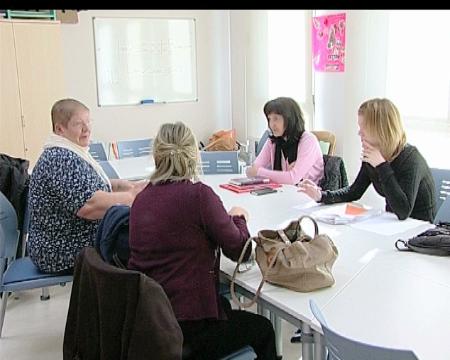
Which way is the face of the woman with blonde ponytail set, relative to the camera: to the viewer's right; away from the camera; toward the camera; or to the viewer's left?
away from the camera

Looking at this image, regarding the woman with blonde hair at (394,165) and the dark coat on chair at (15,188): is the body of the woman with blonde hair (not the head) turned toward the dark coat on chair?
yes

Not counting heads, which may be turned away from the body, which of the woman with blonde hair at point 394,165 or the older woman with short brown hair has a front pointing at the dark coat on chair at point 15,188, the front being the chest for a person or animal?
the woman with blonde hair

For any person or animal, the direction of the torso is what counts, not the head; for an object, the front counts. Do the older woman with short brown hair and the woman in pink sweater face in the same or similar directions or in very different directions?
very different directions

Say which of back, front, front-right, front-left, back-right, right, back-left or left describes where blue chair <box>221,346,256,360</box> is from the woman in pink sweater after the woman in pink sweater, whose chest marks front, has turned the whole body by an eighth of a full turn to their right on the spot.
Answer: left

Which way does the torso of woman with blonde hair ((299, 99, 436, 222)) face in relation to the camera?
to the viewer's left

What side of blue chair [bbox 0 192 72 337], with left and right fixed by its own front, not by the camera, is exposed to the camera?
right

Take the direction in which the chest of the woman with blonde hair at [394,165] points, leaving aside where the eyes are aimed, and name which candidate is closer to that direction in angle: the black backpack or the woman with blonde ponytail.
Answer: the woman with blonde ponytail

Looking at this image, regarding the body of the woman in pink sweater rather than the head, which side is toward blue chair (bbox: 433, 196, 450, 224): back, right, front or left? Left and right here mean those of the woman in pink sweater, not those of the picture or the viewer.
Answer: left

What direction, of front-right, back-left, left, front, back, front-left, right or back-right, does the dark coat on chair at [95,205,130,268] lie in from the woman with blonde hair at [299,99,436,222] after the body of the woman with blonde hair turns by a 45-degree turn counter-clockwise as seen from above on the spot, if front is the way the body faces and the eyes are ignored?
front

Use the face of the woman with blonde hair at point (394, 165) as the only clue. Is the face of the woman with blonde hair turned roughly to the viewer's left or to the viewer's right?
to the viewer's left

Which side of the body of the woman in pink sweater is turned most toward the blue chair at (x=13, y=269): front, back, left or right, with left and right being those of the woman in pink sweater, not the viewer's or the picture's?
front

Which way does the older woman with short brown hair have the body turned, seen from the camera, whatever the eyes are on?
to the viewer's right

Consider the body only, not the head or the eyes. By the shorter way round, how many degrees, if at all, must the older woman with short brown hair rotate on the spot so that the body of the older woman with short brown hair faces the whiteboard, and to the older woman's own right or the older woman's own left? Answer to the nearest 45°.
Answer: approximately 90° to the older woman's own left

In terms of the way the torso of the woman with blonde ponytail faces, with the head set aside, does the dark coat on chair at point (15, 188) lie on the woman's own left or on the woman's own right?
on the woman's own left

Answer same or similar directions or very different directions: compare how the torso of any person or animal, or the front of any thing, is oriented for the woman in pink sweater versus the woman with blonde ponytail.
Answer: very different directions
